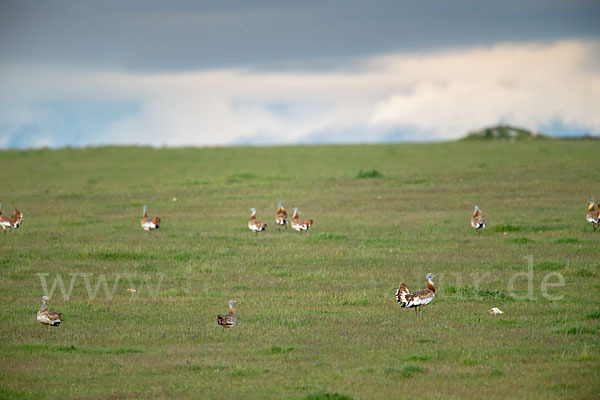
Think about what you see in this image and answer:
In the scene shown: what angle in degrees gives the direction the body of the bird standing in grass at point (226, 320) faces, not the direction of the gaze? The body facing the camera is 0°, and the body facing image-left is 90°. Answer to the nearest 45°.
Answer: approximately 270°

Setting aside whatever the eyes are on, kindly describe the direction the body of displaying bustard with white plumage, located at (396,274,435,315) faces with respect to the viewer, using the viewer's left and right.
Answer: facing to the right of the viewer

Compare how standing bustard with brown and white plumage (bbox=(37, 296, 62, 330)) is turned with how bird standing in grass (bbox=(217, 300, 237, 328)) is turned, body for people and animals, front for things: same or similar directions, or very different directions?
very different directions

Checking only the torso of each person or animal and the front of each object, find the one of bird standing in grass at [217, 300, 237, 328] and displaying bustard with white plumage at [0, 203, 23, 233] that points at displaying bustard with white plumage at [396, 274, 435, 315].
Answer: the bird standing in grass

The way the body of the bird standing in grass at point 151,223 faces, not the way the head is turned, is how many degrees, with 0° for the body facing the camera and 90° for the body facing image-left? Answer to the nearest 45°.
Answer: approximately 90°

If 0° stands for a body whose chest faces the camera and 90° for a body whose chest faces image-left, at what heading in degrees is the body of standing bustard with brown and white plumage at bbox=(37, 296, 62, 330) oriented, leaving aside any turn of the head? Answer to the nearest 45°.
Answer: approximately 90°

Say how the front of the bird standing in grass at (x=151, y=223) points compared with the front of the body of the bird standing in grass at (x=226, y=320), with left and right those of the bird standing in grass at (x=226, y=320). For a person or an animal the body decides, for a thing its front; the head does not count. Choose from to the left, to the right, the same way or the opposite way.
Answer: the opposite way

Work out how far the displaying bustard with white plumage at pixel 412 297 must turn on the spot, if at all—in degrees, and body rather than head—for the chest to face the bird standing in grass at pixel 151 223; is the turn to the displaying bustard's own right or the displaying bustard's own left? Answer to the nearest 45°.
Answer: approximately 135° to the displaying bustard's own left

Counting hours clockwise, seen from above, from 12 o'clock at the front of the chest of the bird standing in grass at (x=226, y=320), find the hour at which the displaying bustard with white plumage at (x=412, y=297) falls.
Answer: The displaying bustard with white plumage is roughly at 12 o'clock from the bird standing in grass.

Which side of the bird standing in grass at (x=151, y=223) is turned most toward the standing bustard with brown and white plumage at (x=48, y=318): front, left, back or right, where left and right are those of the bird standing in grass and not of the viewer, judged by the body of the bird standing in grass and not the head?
left

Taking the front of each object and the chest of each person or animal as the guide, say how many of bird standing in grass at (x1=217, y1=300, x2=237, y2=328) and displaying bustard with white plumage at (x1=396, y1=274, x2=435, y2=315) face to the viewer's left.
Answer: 0

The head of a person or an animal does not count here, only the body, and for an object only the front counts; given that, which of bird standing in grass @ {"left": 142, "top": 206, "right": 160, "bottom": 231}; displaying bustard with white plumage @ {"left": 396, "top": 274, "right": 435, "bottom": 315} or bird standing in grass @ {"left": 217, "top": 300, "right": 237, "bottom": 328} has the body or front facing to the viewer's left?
bird standing in grass @ {"left": 142, "top": 206, "right": 160, "bottom": 231}

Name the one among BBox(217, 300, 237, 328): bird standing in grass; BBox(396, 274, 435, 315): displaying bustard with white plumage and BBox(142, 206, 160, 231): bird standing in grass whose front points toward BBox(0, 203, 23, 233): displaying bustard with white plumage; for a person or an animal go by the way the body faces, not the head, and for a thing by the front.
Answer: BBox(142, 206, 160, 231): bird standing in grass

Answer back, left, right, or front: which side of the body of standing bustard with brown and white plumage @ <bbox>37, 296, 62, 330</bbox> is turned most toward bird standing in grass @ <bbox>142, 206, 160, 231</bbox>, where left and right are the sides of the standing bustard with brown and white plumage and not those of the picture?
right
